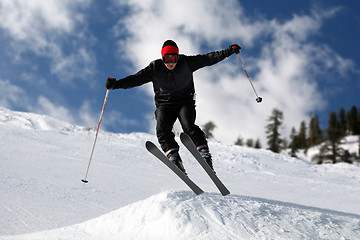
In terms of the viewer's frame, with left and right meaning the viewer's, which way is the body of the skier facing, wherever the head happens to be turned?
facing the viewer

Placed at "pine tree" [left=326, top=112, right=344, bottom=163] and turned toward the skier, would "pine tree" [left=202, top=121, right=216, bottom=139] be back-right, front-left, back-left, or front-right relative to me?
back-right

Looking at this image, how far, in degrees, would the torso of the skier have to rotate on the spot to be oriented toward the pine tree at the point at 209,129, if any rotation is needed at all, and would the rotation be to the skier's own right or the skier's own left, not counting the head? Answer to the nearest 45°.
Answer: approximately 180°

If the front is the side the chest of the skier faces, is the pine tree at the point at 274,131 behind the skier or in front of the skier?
behind

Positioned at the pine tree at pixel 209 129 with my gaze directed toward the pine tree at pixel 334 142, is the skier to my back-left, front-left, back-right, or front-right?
back-right

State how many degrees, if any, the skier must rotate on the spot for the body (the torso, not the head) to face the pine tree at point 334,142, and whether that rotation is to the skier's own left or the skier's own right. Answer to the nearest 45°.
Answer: approximately 135° to the skier's own left

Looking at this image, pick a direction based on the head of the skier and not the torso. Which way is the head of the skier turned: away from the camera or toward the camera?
toward the camera
